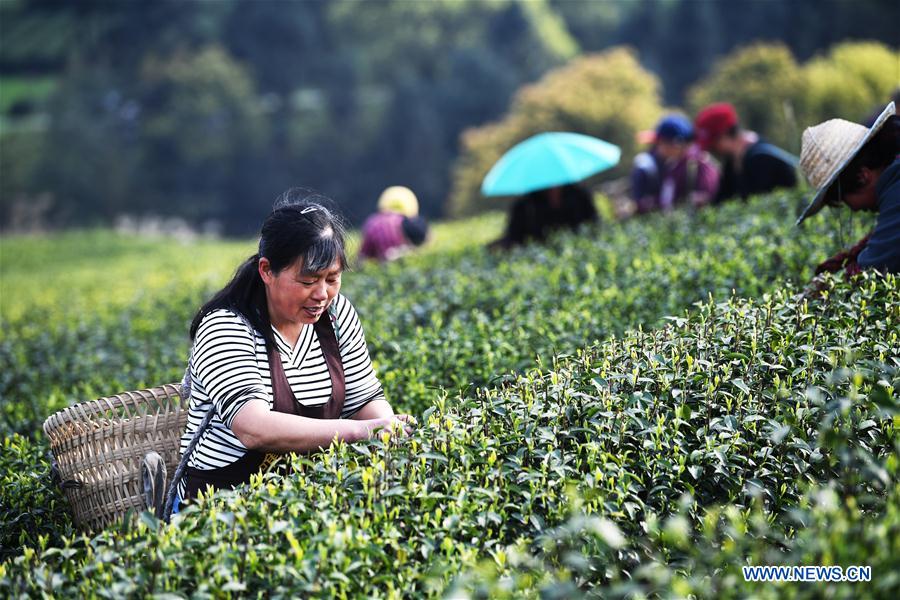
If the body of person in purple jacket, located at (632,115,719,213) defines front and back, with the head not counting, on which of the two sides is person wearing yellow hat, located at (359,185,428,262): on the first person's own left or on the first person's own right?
on the first person's own right

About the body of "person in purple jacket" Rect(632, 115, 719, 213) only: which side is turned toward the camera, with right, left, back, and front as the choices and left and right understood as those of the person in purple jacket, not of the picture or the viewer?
front

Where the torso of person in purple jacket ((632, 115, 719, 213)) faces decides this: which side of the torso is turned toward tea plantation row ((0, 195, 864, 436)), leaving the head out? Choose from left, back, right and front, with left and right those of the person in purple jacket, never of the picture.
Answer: front

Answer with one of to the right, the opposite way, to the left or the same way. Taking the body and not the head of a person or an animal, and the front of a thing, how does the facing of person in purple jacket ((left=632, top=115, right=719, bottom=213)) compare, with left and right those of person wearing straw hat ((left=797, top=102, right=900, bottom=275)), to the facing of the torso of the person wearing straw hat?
to the left

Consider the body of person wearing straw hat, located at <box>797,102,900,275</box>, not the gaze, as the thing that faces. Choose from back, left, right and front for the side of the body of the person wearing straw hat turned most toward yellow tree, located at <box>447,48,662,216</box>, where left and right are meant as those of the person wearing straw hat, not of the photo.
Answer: right

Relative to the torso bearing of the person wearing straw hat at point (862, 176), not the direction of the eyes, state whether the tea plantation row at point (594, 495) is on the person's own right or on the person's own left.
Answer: on the person's own left

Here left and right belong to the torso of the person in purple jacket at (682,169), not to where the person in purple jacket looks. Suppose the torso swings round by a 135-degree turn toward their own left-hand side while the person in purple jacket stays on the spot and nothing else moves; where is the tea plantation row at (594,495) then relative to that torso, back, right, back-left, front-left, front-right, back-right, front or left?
back-right

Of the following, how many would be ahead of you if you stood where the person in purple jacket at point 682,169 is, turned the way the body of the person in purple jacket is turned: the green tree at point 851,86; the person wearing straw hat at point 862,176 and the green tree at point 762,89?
1

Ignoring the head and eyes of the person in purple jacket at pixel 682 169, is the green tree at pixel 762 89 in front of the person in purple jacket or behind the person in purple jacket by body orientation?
behind

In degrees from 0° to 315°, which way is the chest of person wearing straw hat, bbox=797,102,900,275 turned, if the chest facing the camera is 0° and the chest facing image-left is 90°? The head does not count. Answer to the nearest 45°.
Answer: approximately 90°

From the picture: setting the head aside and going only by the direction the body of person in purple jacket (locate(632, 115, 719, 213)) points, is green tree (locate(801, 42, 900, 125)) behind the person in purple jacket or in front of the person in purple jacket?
behind

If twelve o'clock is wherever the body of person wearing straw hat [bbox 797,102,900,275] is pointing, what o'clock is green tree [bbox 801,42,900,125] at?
The green tree is roughly at 3 o'clock from the person wearing straw hat.
